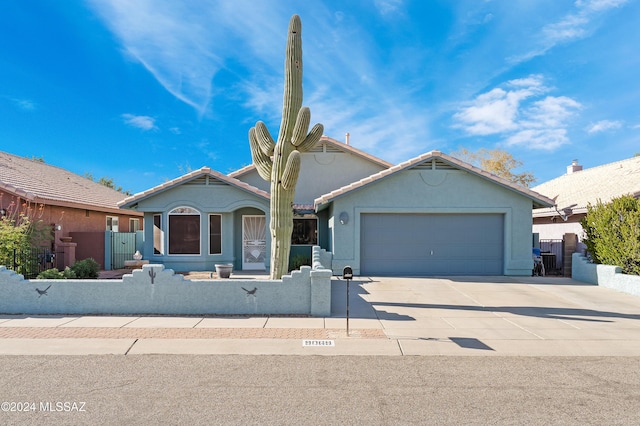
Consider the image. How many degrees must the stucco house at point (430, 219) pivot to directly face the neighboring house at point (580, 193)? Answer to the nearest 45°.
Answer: approximately 135° to its left

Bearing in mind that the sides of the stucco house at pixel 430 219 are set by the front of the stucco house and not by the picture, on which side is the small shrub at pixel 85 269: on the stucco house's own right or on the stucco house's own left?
on the stucco house's own right

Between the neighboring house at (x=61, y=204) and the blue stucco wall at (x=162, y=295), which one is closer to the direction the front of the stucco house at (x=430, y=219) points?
the blue stucco wall

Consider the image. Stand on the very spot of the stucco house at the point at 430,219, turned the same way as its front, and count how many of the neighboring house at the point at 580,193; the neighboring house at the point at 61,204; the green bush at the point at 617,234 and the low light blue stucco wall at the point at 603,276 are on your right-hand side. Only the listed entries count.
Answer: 1

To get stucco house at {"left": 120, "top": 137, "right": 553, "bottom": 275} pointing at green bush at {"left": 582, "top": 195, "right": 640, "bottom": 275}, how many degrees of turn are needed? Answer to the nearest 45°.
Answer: approximately 45° to its left

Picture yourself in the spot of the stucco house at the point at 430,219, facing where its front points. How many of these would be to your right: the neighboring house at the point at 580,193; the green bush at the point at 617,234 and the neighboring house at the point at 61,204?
1

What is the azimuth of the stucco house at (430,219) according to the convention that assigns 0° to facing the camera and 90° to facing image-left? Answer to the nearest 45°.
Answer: approximately 0°

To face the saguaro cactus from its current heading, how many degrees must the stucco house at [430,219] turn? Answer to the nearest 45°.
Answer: approximately 45° to its right

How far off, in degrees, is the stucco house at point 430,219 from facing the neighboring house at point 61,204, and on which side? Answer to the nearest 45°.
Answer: approximately 90° to its right

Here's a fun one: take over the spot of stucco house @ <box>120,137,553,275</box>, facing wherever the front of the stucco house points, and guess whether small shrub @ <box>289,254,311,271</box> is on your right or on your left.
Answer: on your right
